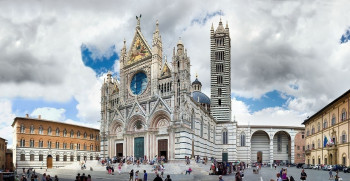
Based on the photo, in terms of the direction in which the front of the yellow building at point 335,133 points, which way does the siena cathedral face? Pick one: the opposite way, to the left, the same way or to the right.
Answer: to the left

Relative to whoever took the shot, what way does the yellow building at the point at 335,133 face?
facing the viewer and to the left of the viewer

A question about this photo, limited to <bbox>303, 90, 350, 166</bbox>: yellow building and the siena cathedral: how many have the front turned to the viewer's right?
0

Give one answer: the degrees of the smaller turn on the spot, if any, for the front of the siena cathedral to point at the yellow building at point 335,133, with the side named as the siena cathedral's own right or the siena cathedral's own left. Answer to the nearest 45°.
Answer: approximately 135° to the siena cathedral's own left
